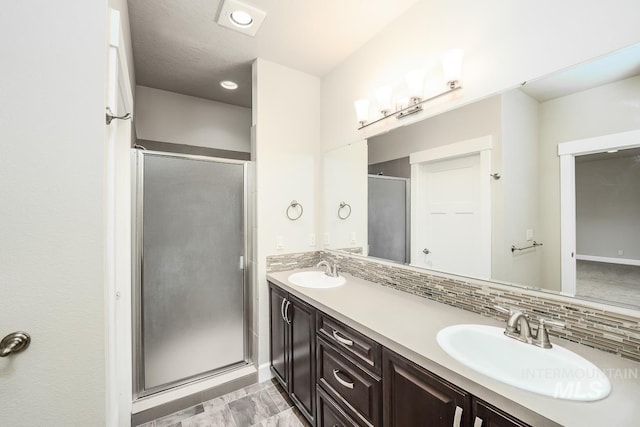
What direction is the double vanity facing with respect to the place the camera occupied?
facing the viewer and to the left of the viewer

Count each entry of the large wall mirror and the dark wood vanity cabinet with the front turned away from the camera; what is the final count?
0

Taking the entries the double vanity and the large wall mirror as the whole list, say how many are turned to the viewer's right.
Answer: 0

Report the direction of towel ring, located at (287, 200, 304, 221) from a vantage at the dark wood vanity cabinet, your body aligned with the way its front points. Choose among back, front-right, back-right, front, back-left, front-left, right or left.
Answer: right

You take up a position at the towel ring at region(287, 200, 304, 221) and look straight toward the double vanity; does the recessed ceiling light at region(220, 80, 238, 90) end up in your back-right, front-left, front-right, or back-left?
back-right

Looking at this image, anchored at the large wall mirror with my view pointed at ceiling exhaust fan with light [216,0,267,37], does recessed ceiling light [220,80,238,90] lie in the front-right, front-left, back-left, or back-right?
front-right

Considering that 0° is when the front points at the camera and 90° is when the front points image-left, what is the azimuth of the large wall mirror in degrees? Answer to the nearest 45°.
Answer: approximately 45°

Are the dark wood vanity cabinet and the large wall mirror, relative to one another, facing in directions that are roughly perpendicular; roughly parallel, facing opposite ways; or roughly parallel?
roughly parallel
